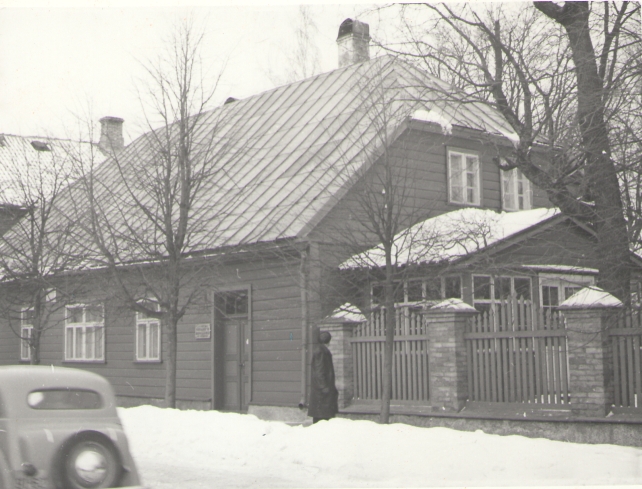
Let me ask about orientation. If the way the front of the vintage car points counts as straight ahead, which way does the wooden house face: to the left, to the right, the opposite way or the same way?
to the left

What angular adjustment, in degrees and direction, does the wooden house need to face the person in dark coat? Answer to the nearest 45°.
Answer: approximately 45° to its left

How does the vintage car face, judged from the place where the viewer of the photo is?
facing away from the viewer and to the left of the viewer

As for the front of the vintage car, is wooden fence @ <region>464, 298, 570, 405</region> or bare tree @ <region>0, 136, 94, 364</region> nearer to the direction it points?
the bare tree

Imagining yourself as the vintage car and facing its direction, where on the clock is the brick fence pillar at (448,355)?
The brick fence pillar is roughly at 3 o'clock from the vintage car.

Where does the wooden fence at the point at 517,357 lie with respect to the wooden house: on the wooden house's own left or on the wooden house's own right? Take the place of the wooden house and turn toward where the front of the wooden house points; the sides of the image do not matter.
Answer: on the wooden house's own left

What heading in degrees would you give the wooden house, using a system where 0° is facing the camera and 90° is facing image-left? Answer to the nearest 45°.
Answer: approximately 45°

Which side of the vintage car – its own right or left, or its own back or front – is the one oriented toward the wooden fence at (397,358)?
right

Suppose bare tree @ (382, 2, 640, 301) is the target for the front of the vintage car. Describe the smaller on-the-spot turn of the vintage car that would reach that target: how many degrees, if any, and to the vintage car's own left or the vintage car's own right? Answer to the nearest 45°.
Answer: approximately 90° to the vintage car's own right
